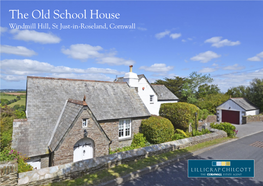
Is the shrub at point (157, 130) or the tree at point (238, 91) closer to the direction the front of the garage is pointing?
the shrub

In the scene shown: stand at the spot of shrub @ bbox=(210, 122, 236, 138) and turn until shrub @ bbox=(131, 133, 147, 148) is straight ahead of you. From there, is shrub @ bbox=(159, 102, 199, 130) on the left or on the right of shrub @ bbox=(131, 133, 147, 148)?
right

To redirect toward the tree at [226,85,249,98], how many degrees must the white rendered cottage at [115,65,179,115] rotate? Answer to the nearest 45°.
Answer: approximately 90° to its left

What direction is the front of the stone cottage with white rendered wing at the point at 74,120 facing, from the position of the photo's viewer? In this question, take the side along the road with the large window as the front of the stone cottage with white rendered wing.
facing the viewer and to the right of the viewer

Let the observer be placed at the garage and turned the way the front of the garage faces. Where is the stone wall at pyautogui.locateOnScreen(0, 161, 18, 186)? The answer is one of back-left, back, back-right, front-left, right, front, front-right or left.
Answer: front-left

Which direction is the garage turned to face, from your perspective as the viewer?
facing the viewer and to the left of the viewer
